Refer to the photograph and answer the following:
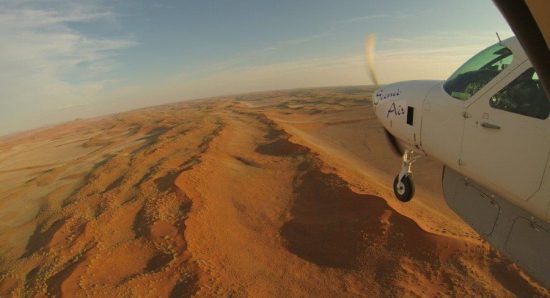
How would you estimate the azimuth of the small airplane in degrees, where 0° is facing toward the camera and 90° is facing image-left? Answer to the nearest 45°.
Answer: approximately 135°
